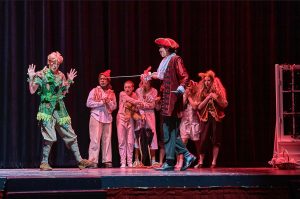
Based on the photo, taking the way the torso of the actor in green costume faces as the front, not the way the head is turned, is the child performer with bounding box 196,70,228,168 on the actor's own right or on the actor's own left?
on the actor's own left

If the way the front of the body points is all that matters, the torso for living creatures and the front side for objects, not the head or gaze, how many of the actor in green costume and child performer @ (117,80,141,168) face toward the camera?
2

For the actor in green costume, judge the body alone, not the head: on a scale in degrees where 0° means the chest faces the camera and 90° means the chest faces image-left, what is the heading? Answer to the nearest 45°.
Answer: approximately 0°

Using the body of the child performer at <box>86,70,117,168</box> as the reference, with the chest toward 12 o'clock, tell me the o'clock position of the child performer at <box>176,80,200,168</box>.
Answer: the child performer at <box>176,80,200,168</box> is roughly at 9 o'clock from the child performer at <box>86,70,117,168</box>.

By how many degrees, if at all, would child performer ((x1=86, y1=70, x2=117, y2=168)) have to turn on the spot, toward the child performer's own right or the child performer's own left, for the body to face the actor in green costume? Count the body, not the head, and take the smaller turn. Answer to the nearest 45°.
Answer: approximately 45° to the child performer's own right

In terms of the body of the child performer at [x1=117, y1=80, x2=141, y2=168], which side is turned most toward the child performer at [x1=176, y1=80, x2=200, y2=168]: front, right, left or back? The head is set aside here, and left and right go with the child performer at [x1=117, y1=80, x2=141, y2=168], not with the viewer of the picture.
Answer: left

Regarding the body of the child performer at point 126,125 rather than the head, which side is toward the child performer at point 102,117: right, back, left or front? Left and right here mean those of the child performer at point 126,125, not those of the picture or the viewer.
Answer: right

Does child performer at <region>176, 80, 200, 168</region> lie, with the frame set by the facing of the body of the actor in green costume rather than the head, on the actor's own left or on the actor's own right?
on the actor's own left
